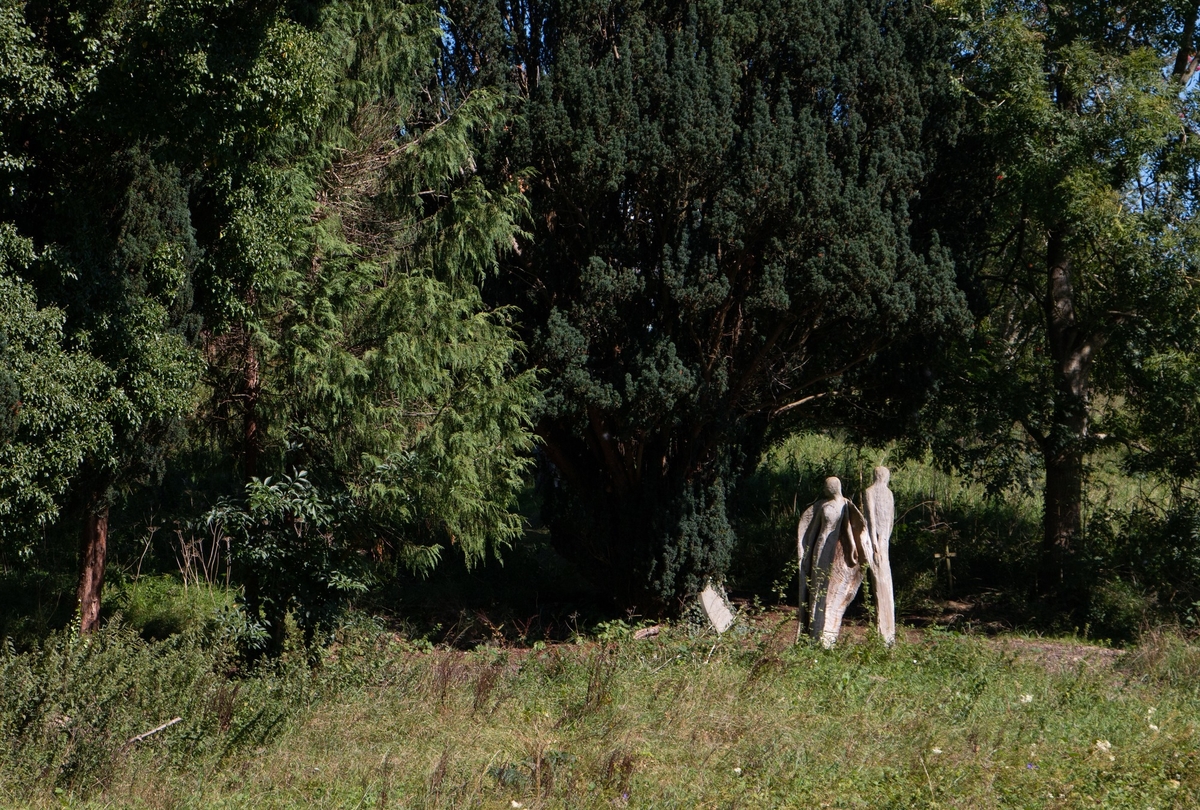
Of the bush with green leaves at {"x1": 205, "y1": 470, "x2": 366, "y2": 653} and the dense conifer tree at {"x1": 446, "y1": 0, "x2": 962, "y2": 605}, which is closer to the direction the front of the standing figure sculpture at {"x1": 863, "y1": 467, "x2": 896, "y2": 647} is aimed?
the bush with green leaves

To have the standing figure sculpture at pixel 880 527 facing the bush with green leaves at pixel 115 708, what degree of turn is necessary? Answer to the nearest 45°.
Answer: approximately 45° to its right

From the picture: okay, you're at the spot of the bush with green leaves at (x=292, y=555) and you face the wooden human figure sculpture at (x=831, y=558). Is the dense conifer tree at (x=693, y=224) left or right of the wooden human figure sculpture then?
left

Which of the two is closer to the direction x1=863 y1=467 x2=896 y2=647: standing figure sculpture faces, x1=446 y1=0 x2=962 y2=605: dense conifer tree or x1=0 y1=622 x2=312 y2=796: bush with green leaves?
the bush with green leaves
